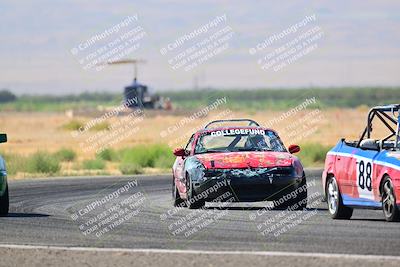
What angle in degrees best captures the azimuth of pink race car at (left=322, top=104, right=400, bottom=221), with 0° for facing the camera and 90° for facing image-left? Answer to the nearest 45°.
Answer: approximately 315°

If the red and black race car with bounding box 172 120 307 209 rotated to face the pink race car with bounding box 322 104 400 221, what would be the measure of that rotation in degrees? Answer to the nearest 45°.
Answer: approximately 45° to its left

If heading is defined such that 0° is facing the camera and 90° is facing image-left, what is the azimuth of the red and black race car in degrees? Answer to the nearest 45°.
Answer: approximately 0°
